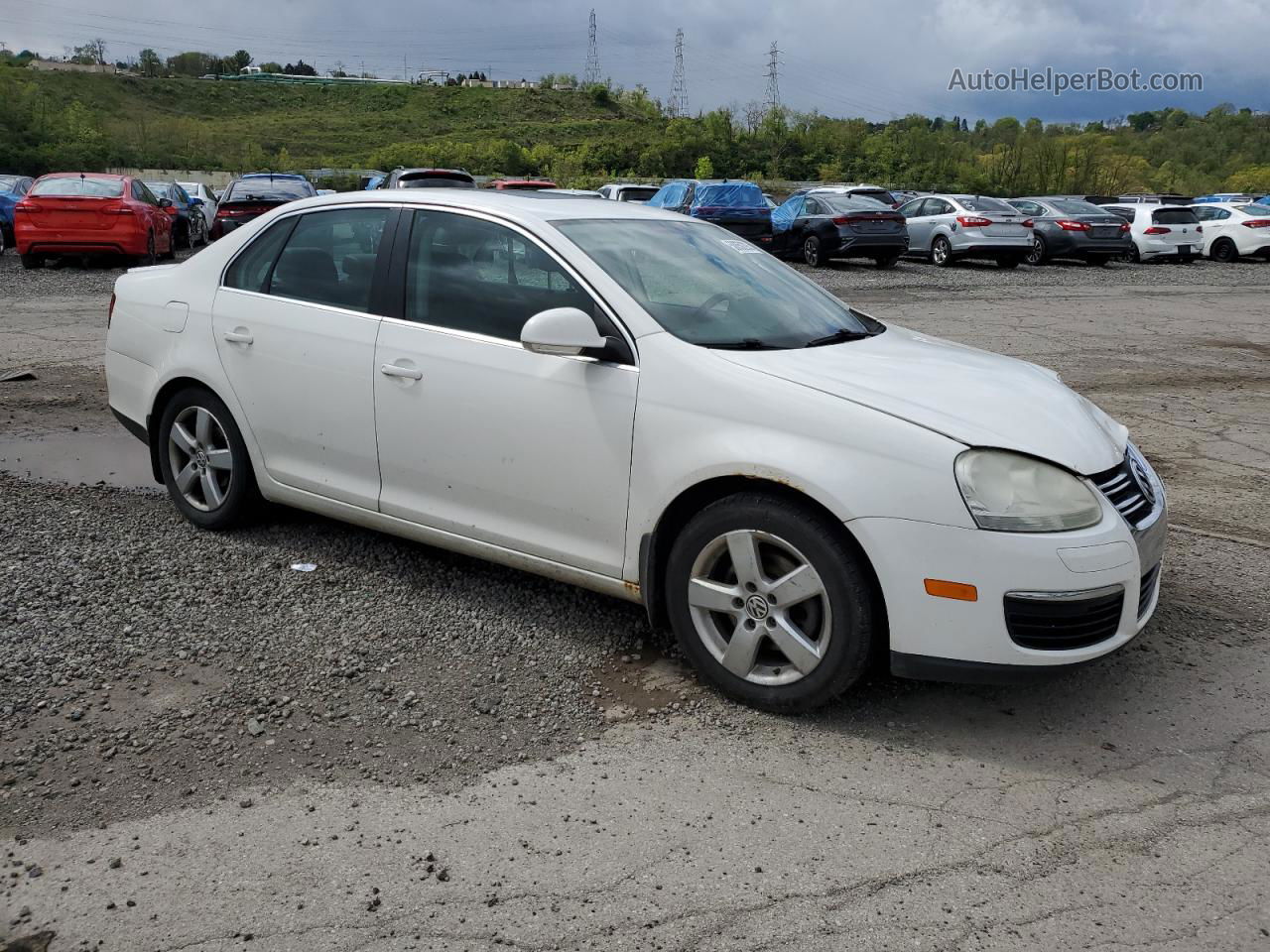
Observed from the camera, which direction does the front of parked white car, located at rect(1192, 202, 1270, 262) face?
facing away from the viewer and to the left of the viewer

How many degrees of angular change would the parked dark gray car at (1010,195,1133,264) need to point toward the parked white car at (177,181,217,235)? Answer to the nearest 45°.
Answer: approximately 45° to its left

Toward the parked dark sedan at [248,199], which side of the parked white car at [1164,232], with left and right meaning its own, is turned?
left

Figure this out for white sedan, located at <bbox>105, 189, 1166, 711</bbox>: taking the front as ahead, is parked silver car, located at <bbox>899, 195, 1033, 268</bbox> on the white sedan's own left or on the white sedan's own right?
on the white sedan's own left

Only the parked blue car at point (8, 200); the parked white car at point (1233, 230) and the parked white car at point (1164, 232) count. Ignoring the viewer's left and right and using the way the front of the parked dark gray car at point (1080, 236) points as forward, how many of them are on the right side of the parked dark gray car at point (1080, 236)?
2

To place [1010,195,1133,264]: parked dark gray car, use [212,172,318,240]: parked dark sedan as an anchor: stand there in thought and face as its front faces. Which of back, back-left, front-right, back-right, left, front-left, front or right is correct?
right

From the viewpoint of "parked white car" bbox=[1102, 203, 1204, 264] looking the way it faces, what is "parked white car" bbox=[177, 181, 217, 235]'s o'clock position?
"parked white car" bbox=[177, 181, 217, 235] is roughly at 10 o'clock from "parked white car" bbox=[1102, 203, 1204, 264].

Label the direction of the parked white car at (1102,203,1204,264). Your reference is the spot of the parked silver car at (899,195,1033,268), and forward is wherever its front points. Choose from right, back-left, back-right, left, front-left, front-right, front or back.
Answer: right

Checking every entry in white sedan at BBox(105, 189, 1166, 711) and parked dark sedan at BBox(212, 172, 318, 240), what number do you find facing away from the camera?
1

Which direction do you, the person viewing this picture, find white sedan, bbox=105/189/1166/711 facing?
facing the viewer and to the right of the viewer

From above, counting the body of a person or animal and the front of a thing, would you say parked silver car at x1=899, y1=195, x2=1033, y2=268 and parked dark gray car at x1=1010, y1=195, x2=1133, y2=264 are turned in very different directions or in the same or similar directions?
same or similar directions

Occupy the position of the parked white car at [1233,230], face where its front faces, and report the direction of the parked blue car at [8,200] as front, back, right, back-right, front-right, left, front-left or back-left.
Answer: left

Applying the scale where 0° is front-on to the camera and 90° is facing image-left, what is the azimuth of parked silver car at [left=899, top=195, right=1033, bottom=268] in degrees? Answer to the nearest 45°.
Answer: approximately 135°

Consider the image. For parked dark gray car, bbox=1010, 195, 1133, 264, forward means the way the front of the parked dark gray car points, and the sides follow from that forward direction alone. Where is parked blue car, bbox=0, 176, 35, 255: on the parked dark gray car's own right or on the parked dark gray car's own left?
on the parked dark gray car's own left

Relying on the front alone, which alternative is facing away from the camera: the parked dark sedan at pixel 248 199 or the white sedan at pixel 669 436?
the parked dark sedan

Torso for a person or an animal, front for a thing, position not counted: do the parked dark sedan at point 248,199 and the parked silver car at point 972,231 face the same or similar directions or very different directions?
same or similar directions

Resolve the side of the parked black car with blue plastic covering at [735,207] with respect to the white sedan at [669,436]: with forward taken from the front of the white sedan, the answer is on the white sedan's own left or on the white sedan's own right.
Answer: on the white sedan's own left

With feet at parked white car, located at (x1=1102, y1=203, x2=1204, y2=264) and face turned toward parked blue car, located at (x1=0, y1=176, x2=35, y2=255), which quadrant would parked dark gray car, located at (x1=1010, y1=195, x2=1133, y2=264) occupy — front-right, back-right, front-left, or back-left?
front-left

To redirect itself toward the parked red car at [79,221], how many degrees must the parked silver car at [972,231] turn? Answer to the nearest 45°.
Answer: approximately 90° to its left

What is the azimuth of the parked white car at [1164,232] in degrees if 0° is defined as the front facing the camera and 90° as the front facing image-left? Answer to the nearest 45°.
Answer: approximately 135°

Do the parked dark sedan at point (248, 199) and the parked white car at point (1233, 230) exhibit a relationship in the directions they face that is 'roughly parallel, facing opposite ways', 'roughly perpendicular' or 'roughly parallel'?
roughly parallel

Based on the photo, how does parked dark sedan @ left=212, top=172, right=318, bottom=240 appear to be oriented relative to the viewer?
away from the camera
